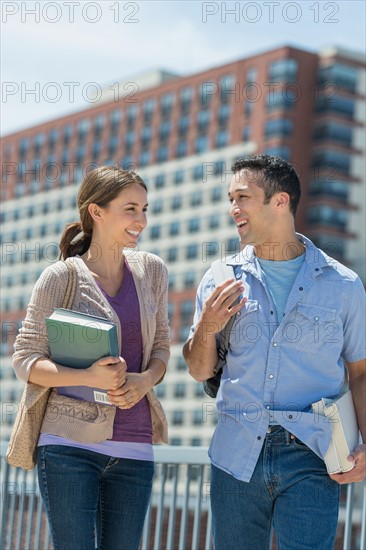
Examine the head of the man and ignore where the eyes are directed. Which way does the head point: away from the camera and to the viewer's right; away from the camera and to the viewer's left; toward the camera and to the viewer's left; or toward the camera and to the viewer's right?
toward the camera and to the viewer's left

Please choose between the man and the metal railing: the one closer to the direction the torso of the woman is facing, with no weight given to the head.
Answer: the man

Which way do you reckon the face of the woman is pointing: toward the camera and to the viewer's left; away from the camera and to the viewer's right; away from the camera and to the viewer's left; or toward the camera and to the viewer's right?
toward the camera and to the viewer's right

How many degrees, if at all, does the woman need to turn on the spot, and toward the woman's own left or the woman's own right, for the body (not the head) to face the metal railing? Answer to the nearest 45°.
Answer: approximately 135° to the woman's own left

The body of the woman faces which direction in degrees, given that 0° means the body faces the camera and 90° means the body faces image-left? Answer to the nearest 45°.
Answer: approximately 315°
